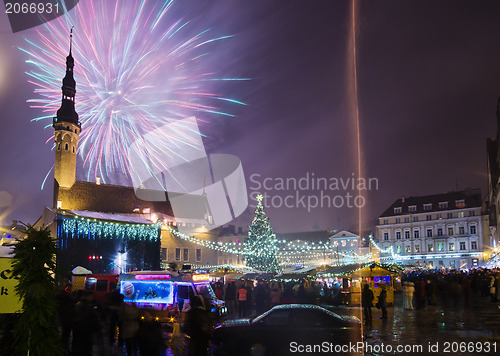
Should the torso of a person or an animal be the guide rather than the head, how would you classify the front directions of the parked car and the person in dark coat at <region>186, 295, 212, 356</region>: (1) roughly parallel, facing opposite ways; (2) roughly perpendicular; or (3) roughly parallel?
roughly perpendicular

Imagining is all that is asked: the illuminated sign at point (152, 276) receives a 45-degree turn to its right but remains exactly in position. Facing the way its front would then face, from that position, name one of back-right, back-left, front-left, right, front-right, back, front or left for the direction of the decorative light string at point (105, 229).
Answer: back-right

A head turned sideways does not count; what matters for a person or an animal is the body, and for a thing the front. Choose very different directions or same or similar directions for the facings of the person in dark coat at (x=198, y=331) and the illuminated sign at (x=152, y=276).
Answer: very different directions

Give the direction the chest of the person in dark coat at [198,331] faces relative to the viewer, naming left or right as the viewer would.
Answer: facing away from the viewer

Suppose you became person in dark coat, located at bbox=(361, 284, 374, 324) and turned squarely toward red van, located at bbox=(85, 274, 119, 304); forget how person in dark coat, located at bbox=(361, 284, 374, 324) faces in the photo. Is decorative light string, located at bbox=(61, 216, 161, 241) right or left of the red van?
right

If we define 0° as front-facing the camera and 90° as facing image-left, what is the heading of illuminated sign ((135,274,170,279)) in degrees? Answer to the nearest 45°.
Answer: approximately 0°
